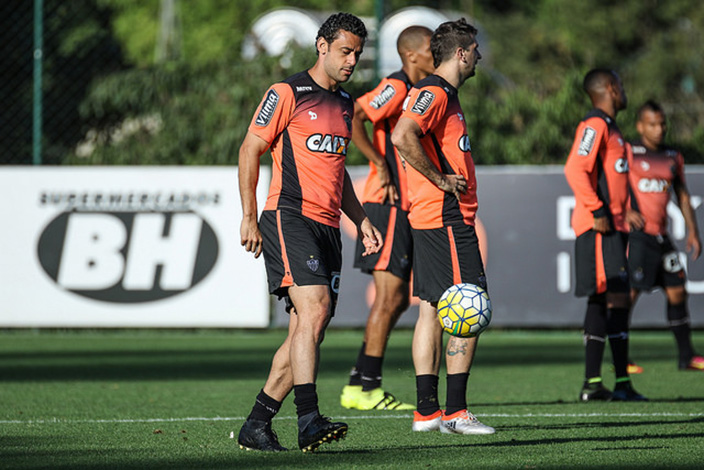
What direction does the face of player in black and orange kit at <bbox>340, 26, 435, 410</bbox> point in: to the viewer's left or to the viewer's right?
to the viewer's right

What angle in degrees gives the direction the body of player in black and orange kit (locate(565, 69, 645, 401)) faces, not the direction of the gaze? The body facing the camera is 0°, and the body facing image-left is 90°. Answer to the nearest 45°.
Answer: approximately 270°

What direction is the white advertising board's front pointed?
toward the camera

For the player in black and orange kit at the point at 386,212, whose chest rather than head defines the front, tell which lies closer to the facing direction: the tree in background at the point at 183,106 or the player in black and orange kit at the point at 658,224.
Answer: the player in black and orange kit

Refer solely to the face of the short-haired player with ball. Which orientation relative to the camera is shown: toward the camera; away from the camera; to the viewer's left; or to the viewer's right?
to the viewer's right

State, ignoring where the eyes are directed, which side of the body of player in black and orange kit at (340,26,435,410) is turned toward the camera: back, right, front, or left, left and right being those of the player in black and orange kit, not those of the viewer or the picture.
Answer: right

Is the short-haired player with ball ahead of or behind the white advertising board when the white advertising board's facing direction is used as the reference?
ahead

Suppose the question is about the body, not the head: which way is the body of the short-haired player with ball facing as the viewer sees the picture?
to the viewer's right
